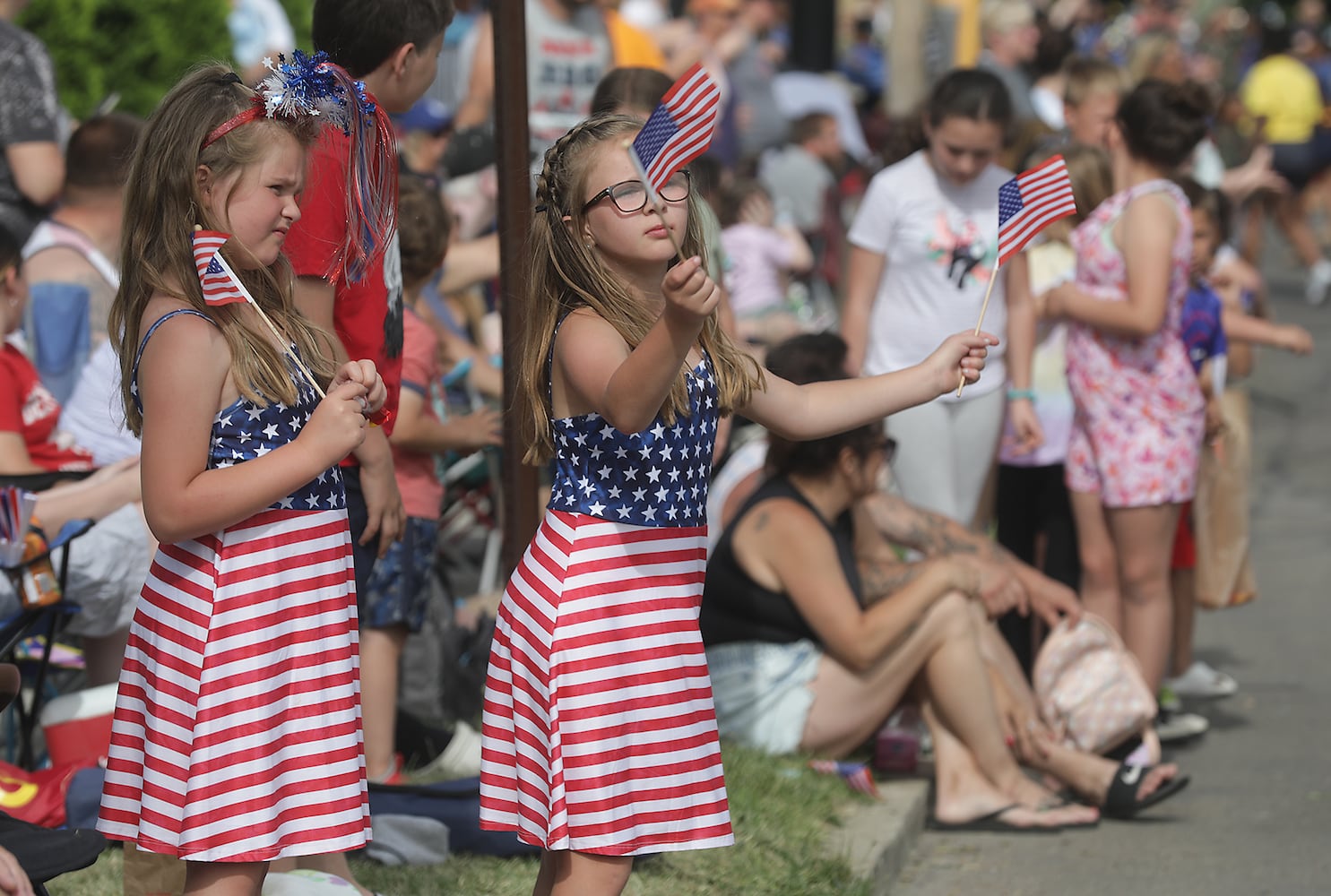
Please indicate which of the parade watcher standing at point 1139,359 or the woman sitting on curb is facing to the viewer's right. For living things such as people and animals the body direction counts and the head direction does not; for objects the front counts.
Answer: the woman sitting on curb

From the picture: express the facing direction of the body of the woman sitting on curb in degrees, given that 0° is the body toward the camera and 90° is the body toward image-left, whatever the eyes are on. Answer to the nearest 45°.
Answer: approximately 270°

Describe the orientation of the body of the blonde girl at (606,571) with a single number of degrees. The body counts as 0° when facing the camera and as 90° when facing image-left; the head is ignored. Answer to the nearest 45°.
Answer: approximately 315°

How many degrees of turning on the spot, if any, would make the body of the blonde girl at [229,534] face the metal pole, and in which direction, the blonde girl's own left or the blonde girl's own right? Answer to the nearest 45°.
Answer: approximately 45° to the blonde girl's own left

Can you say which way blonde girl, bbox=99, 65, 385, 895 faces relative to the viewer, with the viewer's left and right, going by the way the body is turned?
facing to the right of the viewer

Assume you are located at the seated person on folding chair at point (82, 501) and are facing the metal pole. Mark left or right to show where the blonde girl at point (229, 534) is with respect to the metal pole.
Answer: right

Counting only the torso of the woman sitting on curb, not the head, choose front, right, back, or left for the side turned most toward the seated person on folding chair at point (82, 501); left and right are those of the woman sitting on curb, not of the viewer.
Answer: back

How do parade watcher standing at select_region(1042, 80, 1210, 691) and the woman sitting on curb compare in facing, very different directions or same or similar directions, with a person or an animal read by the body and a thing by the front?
very different directions
